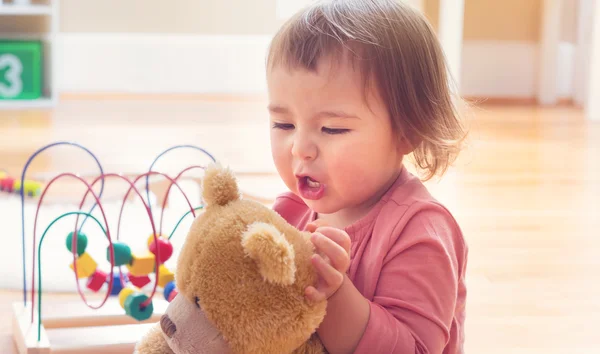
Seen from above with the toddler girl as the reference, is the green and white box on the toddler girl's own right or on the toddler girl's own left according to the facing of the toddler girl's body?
on the toddler girl's own right

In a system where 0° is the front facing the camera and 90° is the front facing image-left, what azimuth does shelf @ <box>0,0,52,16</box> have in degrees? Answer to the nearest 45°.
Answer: approximately 0°

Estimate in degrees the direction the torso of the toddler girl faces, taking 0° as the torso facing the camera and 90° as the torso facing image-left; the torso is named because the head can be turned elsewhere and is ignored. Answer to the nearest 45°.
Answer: approximately 45°

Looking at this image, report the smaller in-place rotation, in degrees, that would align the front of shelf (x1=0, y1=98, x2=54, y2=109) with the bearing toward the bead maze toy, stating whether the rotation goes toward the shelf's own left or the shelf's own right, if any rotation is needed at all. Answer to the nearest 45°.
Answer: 0° — it already faces it

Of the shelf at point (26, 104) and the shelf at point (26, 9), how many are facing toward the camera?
2

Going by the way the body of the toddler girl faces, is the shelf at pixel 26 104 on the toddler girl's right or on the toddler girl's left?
on the toddler girl's right

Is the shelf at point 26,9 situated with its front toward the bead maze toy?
yes
